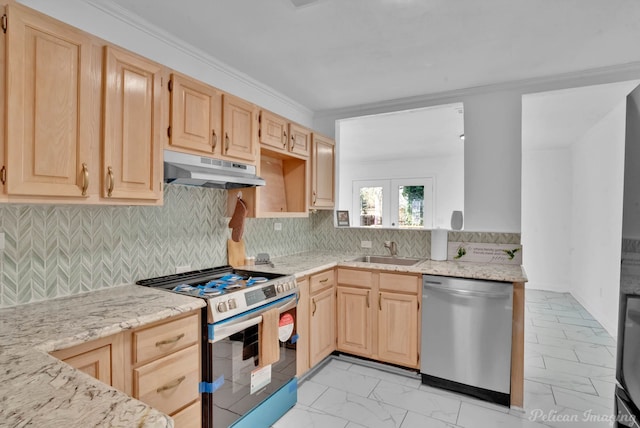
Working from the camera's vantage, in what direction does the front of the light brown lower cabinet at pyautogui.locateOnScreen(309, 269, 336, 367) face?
facing the viewer and to the right of the viewer

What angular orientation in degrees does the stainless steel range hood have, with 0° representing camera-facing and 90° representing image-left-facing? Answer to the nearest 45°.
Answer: approximately 315°

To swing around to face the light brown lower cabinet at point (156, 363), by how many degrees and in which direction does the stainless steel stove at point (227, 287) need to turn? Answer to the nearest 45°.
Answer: approximately 90° to its right

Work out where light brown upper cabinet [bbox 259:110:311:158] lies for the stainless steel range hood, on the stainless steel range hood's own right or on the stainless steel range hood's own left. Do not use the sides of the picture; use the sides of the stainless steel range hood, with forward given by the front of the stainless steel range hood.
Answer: on the stainless steel range hood's own left

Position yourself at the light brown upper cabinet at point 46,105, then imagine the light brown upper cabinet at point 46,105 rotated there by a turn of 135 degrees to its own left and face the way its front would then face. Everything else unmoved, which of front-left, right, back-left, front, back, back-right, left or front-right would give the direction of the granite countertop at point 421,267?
right

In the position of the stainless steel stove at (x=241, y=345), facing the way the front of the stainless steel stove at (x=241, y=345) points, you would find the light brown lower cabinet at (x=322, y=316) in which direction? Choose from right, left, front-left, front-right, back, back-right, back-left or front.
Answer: left

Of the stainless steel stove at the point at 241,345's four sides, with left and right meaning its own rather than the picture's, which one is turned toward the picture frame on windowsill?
left
